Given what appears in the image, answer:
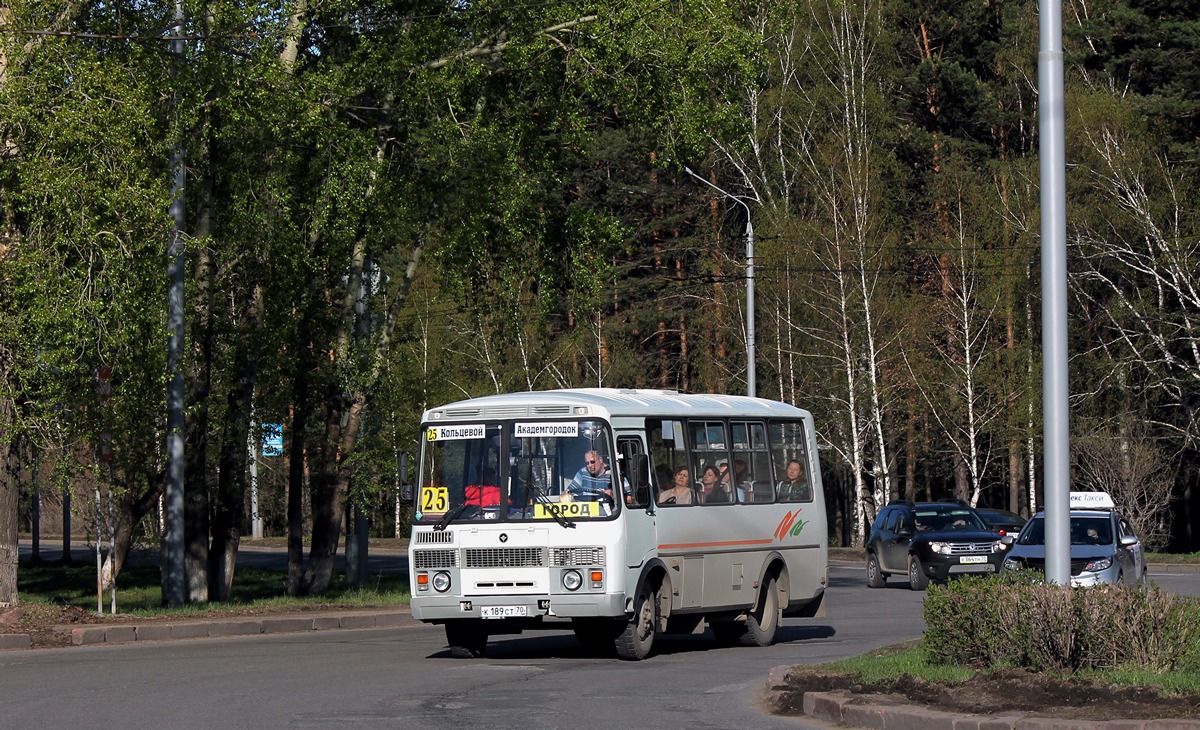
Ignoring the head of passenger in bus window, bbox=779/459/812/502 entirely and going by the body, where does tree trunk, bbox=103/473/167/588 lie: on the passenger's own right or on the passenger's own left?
on the passenger's own right

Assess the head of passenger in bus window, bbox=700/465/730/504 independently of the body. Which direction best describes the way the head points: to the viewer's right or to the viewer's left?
to the viewer's left

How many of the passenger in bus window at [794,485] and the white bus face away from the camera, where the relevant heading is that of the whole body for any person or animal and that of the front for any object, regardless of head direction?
0

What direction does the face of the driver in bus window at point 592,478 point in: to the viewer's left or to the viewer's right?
to the viewer's left

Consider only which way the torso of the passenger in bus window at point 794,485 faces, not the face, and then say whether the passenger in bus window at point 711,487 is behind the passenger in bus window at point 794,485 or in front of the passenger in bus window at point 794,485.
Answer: in front

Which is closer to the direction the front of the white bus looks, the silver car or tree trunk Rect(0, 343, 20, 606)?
the tree trunk

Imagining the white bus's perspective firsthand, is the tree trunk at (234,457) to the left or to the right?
on its right

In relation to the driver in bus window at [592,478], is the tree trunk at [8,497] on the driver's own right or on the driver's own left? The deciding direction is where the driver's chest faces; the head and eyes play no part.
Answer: on the driver's own right

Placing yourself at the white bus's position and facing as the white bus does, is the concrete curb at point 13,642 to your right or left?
on your right

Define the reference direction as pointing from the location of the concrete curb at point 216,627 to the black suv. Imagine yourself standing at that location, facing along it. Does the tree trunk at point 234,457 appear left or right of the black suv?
left
